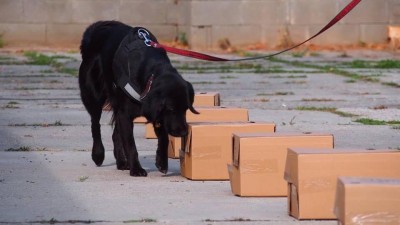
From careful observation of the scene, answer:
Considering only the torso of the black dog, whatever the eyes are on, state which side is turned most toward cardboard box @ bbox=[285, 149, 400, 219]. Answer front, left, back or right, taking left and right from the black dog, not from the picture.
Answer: front

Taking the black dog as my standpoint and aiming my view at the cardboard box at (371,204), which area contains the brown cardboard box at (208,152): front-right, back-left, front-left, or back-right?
front-left

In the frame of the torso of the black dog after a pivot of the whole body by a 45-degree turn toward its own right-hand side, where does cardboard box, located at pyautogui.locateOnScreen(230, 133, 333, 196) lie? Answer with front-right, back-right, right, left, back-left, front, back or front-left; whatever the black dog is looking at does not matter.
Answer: front-left

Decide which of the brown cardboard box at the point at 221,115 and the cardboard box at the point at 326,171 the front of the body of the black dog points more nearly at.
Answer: the cardboard box

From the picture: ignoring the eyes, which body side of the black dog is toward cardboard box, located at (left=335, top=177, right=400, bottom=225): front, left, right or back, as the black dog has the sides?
front

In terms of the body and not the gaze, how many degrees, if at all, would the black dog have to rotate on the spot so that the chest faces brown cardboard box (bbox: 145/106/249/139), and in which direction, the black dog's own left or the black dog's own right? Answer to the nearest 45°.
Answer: approximately 90° to the black dog's own left
